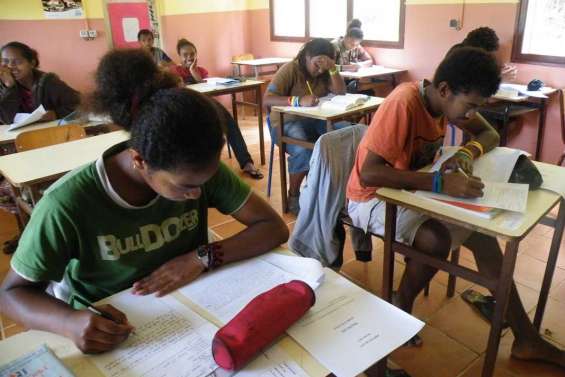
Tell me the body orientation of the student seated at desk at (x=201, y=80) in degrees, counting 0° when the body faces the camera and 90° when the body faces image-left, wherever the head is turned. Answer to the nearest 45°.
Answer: approximately 315°

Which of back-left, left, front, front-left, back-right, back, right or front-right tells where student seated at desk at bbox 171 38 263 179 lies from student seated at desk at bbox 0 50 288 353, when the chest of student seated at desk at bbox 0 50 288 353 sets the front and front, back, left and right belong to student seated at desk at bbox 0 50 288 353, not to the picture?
back-left

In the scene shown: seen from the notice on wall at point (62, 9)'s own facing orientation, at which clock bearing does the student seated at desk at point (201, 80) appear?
The student seated at desk is roughly at 11 o'clock from the notice on wall.

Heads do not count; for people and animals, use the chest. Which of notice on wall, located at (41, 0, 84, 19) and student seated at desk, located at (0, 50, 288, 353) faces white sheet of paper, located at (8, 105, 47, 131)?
the notice on wall

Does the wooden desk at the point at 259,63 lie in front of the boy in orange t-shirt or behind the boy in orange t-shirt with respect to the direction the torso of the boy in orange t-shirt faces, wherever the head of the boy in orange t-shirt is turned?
behind

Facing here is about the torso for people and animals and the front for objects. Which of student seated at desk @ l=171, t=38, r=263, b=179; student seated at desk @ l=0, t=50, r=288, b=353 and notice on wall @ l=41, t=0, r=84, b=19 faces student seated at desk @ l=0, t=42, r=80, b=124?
the notice on wall

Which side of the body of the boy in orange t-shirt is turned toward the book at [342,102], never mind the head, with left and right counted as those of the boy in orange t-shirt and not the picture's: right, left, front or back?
back

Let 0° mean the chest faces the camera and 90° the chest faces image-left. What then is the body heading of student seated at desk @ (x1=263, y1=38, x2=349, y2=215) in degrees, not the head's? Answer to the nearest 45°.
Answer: approximately 315°

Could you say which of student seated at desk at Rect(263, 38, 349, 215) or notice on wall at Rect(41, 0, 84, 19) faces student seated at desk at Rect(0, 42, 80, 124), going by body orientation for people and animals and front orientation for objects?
the notice on wall

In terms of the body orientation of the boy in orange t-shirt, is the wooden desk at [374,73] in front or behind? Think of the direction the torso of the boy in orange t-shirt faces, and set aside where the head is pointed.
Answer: behind
